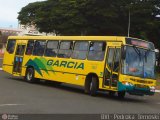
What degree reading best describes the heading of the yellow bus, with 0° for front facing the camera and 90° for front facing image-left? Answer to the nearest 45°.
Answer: approximately 315°
